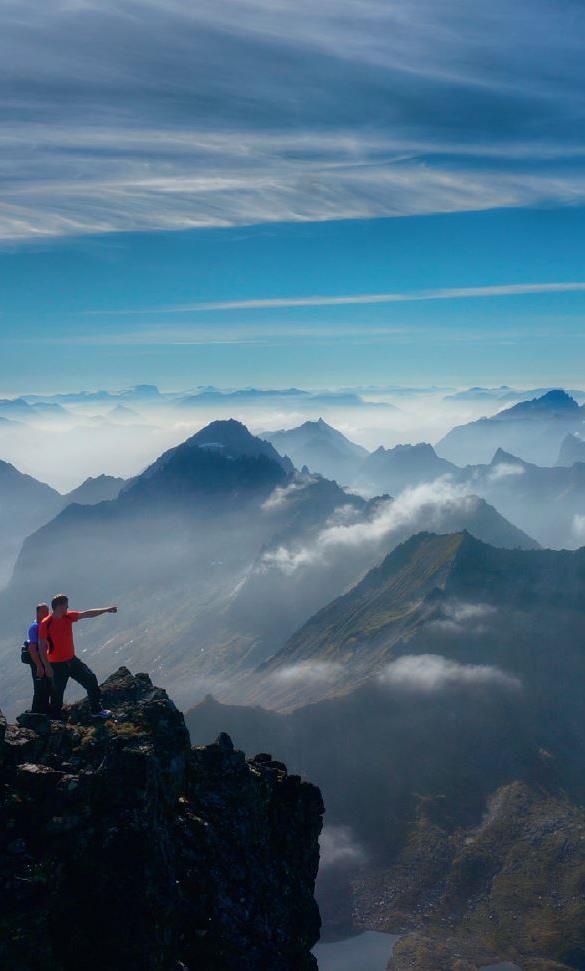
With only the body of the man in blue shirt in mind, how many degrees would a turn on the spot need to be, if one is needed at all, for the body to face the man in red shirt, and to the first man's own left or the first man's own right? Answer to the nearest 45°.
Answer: approximately 45° to the first man's own right

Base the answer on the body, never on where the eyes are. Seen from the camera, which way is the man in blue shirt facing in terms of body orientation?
to the viewer's right
